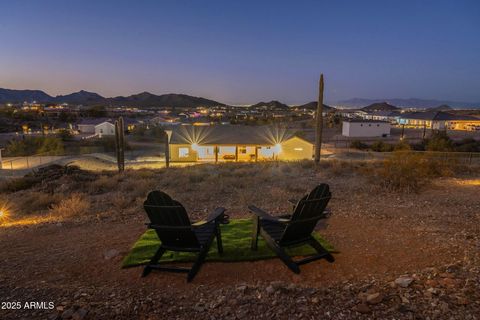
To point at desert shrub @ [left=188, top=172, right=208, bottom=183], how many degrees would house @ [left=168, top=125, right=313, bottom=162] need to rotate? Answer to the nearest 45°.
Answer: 0° — it already faces it

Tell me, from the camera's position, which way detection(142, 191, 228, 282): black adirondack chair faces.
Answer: facing away from the viewer and to the right of the viewer

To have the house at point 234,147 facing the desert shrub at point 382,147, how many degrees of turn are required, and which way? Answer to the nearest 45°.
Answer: approximately 135° to its left

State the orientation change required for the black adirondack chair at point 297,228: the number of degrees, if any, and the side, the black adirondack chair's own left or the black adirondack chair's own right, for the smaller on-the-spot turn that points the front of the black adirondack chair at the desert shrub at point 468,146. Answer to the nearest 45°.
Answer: approximately 90° to the black adirondack chair's own right

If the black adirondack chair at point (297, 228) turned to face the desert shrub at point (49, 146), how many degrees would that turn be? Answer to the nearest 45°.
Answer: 0° — it already faces it

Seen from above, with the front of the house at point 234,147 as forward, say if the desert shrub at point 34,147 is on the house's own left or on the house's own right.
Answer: on the house's own right

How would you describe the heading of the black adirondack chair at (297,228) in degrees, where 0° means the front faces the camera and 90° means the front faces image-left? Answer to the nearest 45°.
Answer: approximately 135°

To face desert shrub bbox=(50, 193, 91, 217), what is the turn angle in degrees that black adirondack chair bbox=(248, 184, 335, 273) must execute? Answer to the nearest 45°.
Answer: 0° — it already faces it

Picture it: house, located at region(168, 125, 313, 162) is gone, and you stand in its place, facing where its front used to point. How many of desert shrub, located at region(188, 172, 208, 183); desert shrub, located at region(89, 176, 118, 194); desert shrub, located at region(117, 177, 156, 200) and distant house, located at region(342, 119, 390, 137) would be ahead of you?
3

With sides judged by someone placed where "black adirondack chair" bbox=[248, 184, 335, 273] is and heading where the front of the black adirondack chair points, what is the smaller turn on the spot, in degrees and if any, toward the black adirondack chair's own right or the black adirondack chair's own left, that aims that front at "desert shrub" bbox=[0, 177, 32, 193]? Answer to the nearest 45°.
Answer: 0° — it already faces it

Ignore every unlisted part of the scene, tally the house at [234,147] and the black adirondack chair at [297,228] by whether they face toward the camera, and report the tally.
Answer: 1

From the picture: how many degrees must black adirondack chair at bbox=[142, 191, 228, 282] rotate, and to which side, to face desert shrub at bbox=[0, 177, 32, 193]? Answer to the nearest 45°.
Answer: approximately 90° to its left

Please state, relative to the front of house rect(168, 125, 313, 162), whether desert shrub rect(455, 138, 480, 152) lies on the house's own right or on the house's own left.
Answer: on the house's own left

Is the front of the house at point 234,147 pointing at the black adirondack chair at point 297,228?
yes
